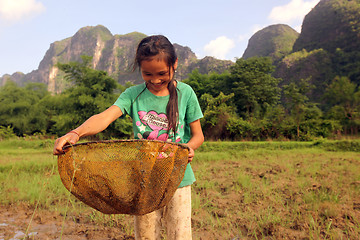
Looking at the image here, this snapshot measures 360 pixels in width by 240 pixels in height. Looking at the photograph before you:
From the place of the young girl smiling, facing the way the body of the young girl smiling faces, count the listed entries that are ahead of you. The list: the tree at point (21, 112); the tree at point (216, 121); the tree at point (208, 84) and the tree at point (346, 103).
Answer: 0

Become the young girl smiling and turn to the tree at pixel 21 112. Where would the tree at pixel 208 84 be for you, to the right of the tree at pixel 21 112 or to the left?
right

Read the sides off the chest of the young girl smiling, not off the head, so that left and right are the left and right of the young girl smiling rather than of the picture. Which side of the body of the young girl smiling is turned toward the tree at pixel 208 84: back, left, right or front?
back

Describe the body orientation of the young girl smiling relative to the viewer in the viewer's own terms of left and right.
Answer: facing the viewer

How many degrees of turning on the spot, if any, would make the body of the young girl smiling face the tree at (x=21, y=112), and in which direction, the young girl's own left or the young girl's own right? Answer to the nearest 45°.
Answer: approximately 180°

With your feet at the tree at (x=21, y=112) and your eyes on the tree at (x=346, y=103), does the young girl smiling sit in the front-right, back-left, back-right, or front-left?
front-right

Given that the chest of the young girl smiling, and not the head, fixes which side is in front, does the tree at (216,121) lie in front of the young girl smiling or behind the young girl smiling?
behind

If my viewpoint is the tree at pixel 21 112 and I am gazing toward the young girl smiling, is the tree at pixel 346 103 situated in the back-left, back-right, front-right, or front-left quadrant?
front-left

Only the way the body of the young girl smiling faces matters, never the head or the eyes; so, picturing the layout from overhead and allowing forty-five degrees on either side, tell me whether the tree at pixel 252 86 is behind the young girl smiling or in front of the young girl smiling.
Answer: behind

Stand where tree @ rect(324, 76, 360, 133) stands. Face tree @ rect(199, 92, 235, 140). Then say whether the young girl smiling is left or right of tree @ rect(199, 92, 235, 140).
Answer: left

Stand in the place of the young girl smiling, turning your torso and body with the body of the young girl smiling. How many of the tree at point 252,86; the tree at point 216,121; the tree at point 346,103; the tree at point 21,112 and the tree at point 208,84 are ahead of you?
0

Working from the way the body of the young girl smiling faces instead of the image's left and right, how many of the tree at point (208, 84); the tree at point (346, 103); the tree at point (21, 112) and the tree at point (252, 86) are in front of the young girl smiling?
0

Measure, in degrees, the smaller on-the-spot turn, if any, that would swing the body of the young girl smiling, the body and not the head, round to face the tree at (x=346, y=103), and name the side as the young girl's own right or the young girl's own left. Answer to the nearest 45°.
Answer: approximately 135° to the young girl's own left
